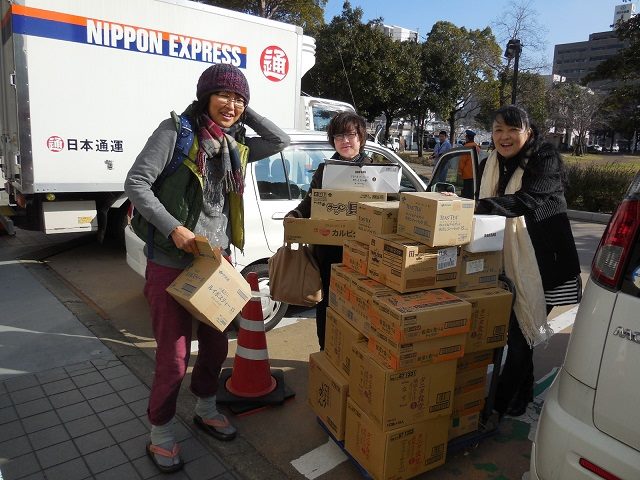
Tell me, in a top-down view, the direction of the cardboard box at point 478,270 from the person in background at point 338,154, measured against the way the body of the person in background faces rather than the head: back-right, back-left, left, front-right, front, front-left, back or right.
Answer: front-left

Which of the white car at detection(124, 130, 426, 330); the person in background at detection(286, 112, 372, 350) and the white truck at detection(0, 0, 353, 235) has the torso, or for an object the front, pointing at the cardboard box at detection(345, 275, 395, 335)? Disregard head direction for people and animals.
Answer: the person in background

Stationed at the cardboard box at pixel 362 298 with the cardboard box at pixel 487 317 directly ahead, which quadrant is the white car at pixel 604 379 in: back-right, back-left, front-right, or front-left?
front-right

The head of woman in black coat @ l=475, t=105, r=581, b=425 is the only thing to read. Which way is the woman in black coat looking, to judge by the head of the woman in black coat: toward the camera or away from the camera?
toward the camera

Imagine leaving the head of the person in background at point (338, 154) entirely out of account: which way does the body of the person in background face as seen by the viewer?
toward the camera

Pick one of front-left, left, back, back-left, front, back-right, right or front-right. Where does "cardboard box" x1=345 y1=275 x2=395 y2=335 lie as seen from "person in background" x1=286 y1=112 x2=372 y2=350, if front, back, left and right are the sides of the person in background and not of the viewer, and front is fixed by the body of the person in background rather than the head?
front

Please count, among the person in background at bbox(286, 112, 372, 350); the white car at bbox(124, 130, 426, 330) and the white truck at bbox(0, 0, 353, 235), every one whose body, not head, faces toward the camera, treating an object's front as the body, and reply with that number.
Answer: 1

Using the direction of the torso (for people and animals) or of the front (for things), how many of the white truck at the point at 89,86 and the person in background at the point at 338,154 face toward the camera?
1

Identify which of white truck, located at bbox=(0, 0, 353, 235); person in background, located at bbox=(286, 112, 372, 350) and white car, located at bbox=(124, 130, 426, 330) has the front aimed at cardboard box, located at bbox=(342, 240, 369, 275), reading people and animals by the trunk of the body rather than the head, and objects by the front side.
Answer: the person in background

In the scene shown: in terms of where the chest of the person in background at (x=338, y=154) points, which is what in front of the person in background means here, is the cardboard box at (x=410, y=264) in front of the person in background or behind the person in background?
in front

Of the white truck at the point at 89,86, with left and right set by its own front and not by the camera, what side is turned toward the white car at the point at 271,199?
right

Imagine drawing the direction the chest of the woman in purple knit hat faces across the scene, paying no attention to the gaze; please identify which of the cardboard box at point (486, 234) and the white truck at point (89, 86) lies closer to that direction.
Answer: the cardboard box

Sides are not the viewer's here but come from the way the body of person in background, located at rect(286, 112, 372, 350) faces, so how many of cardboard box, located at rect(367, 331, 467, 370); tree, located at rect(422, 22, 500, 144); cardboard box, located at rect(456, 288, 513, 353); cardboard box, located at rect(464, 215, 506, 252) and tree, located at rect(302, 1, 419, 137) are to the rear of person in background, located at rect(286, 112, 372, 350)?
2

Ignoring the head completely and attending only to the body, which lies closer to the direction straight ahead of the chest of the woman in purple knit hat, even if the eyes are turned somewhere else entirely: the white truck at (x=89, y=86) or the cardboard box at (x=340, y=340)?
the cardboard box

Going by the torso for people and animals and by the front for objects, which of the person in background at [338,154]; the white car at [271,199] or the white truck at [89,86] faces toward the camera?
the person in background
